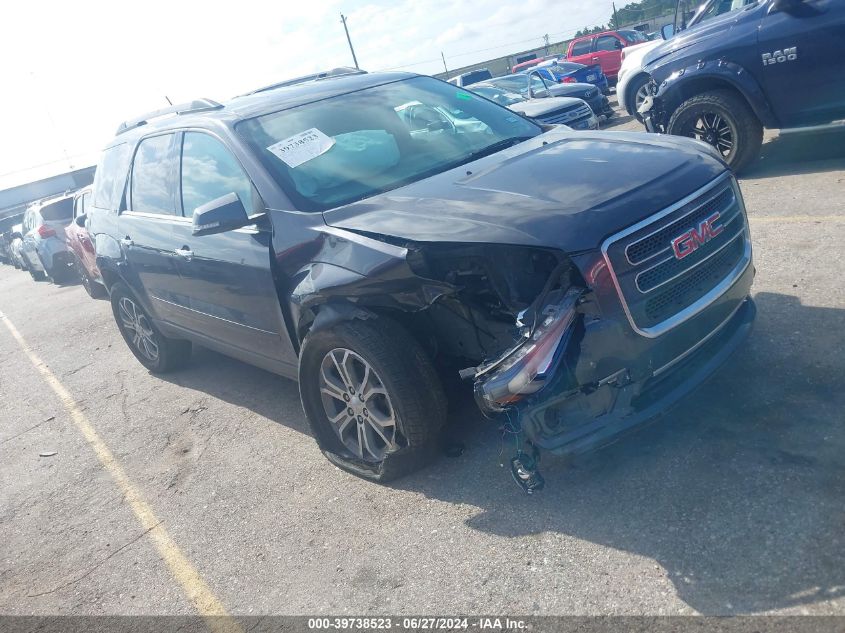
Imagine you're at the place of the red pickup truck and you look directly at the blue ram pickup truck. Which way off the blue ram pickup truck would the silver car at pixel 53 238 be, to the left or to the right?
right

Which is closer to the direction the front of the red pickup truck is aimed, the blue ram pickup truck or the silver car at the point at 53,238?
the blue ram pickup truck

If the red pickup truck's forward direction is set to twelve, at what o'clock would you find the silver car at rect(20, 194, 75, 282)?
The silver car is roughly at 3 o'clock from the red pickup truck.

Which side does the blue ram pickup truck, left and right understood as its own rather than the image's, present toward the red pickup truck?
right

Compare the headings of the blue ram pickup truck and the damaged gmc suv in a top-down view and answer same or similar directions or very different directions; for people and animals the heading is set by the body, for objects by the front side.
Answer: very different directions

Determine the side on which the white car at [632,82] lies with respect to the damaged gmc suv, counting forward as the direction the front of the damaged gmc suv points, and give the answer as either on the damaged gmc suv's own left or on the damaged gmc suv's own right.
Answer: on the damaged gmc suv's own left

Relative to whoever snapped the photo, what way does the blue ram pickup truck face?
facing to the left of the viewer

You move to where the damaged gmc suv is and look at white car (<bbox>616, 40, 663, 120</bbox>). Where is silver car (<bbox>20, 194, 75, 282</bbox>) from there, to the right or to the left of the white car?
left
